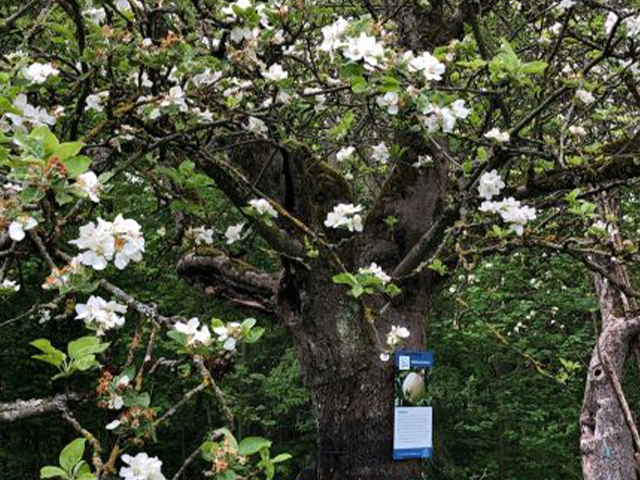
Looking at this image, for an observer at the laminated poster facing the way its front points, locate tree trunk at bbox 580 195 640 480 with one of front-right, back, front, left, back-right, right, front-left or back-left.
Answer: back-left

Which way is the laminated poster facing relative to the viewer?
toward the camera
